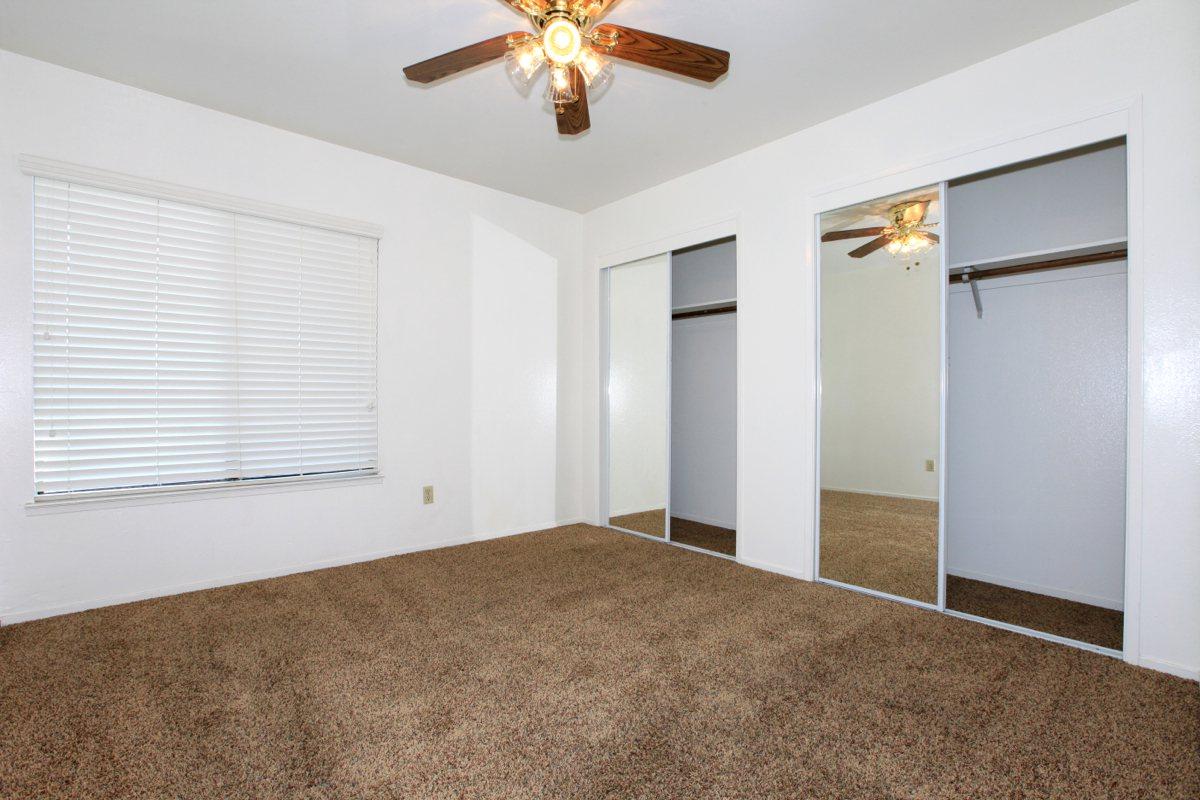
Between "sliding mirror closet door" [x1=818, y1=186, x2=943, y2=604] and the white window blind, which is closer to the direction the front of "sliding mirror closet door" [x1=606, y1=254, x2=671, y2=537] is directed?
the white window blind

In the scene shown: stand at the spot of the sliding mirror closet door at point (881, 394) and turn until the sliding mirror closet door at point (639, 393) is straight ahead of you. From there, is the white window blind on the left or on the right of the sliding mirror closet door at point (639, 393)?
left

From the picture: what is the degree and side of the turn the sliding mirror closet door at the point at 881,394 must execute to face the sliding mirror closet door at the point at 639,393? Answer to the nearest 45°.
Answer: approximately 45° to its right

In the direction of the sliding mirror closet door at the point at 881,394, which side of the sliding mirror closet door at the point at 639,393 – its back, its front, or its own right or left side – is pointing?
left

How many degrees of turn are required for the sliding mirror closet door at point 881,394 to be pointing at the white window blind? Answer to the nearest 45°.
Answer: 0° — it already faces it

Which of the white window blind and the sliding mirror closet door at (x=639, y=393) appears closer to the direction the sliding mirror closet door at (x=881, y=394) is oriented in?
the white window blind

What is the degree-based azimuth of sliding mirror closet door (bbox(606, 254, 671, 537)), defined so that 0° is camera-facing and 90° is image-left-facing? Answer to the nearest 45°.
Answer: approximately 45°

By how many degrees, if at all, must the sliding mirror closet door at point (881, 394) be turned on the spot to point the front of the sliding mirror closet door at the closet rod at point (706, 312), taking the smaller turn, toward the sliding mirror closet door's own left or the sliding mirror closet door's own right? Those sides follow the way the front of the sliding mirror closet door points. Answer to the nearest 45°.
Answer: approximately 90° to the sliding mirror closet door's own right

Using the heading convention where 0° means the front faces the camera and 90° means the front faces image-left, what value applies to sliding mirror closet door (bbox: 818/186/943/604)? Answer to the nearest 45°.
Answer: approximately 45°
